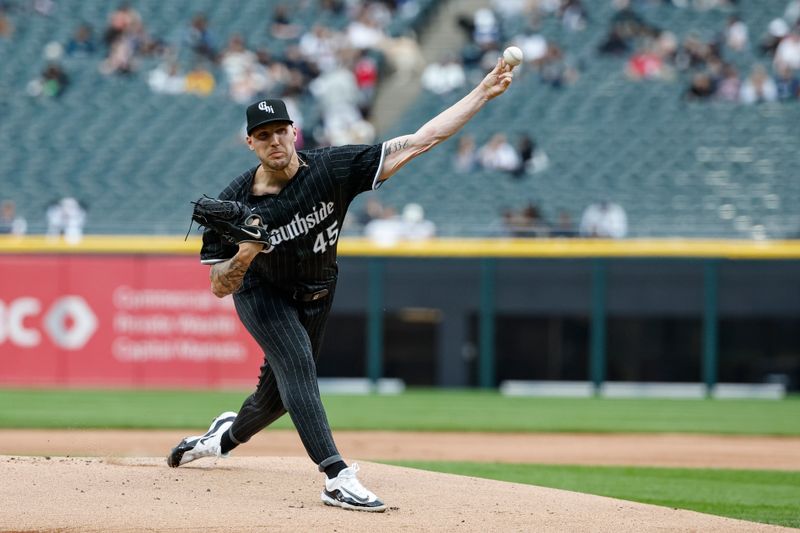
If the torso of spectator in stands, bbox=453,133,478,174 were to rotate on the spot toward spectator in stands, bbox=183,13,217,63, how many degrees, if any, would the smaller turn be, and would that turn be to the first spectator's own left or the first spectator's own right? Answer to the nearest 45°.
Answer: approximately 90° to the first spectator's own right

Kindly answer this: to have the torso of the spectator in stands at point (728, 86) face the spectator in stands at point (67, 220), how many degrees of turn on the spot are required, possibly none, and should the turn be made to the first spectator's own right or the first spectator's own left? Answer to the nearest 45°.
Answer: approximately 45° to the first spectator's own right

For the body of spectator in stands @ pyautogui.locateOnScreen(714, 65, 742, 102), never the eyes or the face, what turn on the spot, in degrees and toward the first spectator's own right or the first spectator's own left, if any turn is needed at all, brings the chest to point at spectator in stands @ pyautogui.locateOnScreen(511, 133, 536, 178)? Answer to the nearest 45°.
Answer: approximately 45° to the first spectator's own right

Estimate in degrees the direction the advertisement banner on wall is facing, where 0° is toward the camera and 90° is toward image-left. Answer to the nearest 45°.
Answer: approximately 0°

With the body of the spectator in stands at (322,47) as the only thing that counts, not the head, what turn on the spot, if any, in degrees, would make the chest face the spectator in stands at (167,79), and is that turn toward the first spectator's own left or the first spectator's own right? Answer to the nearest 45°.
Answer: approximately 90° to the first spectator's own right
